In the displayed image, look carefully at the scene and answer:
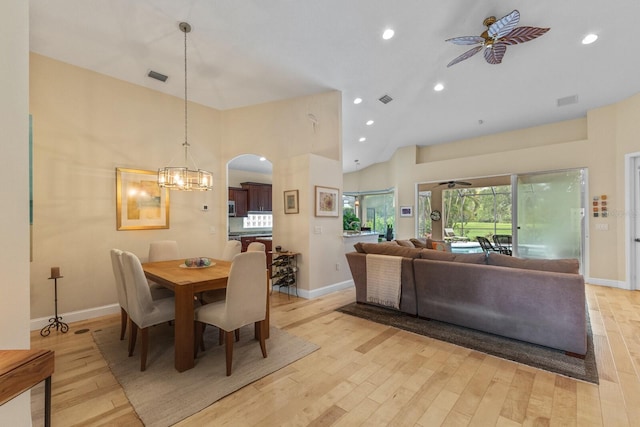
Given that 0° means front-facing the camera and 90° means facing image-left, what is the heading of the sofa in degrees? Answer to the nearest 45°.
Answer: approximately 225°

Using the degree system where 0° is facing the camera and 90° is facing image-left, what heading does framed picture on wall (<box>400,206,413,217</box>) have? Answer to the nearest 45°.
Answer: approximately 0°

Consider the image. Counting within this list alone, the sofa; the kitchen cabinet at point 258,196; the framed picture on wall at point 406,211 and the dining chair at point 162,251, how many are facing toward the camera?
3

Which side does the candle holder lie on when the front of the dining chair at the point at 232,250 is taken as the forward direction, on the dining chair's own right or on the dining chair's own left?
on the dining chair's own right

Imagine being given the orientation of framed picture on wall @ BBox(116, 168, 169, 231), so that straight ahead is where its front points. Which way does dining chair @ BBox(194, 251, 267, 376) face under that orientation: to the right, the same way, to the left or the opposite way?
the opposite way

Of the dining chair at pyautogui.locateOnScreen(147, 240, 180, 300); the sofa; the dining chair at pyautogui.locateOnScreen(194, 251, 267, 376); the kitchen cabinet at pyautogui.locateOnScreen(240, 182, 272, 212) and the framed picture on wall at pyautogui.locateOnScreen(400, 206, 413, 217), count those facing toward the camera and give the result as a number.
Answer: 3

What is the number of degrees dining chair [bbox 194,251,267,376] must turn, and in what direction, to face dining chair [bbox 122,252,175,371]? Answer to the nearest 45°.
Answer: approximately 45° to its left

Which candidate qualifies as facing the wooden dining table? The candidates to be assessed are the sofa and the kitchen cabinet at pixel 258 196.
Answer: the kitchen cabinet
